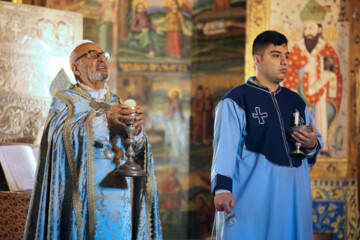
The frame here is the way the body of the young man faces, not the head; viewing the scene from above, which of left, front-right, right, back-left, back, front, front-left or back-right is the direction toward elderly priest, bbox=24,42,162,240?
back-right

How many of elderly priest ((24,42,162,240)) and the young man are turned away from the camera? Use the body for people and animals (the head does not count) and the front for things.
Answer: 0

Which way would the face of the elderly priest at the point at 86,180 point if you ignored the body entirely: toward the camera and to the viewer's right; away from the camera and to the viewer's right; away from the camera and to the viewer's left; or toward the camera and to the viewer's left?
toward the camera and to the viewer's right

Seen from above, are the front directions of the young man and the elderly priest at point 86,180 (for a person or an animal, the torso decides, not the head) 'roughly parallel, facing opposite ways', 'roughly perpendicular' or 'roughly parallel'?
roughly parallel

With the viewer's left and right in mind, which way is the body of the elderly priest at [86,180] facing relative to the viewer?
facing the viewer and to the right of the viewer

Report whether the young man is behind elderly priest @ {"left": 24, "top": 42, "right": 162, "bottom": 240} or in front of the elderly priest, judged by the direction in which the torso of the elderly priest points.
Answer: in front
